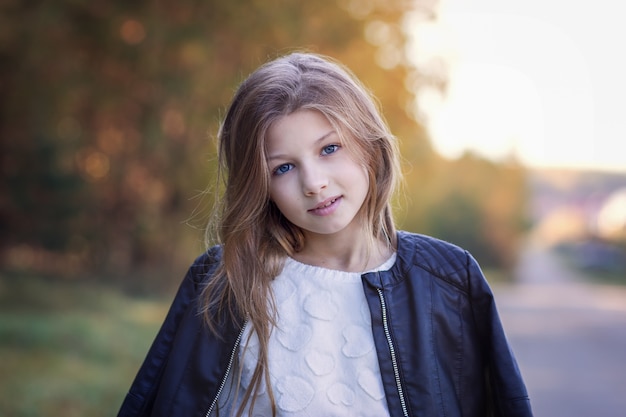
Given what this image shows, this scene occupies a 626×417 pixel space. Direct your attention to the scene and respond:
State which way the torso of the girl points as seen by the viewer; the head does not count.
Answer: toward the camera
